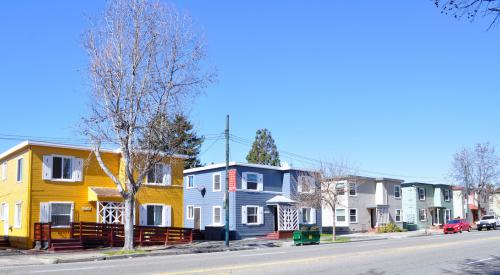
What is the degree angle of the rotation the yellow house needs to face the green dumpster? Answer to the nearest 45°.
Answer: approximately 45° to its left

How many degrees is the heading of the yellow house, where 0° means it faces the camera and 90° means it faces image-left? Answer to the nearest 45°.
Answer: approximately 315°
